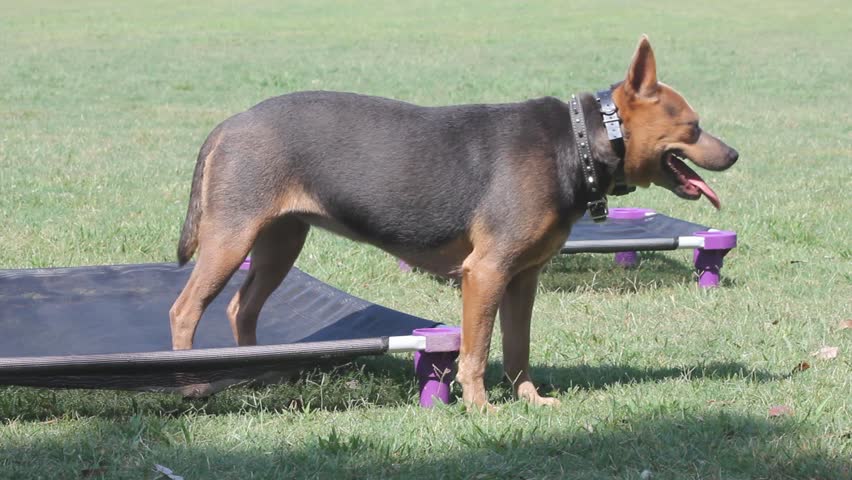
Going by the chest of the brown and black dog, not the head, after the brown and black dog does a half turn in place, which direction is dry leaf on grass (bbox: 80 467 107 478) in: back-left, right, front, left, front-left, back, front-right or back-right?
front-left

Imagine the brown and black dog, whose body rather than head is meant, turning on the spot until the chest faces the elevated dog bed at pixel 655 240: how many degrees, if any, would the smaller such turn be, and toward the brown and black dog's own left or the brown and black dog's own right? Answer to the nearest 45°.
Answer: approximately 45° to the brown and black dog's own left

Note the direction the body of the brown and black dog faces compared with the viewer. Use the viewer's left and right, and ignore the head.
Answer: facing to the right of the viewer

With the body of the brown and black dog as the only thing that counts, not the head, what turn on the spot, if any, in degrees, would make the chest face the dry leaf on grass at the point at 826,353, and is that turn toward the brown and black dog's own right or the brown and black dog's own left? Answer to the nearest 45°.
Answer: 0° — it already faces it

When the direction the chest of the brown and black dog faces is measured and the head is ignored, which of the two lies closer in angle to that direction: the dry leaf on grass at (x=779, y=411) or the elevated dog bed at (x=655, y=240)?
the dry leaf on grass

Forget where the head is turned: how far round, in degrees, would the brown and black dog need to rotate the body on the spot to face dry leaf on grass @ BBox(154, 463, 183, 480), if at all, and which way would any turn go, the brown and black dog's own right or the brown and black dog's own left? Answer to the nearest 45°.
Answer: approximately 135° to the brown and black dog's own right

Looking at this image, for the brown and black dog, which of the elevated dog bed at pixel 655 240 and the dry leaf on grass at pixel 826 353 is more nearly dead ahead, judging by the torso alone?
the dry leaf on grass

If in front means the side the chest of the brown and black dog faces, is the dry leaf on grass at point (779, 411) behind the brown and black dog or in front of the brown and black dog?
in front
